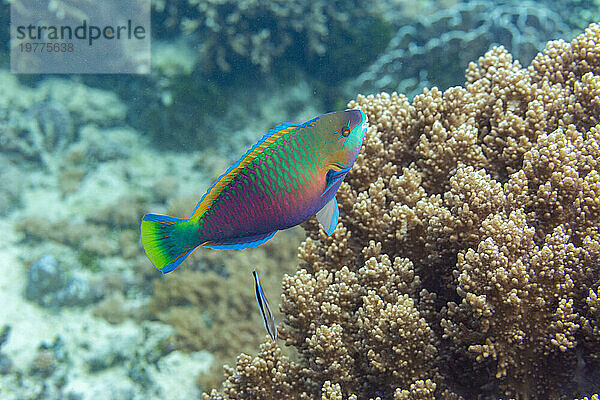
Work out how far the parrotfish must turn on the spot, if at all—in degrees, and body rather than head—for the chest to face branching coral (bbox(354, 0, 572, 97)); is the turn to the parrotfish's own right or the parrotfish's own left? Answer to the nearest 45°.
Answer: approximately 45° to the parrotfish's own left

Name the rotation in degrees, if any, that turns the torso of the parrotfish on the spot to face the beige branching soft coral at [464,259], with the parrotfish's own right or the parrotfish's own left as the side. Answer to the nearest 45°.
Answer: approximately 45° to the parrotfish's own left

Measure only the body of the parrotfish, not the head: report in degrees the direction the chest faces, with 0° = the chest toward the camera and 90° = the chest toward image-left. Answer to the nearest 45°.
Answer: approximately 270°
